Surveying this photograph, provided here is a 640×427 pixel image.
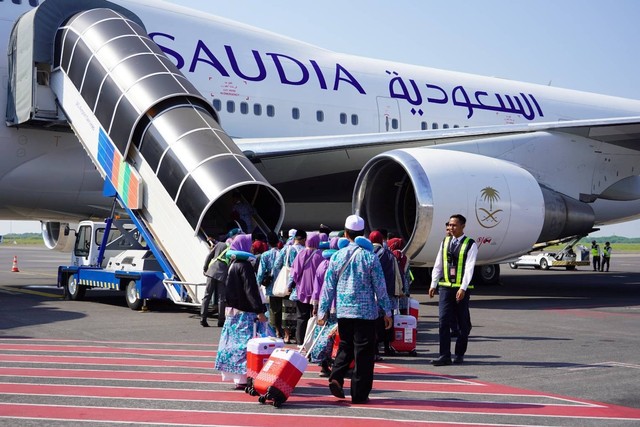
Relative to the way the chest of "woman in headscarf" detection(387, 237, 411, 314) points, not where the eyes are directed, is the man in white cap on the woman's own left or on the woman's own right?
on the woman's own left

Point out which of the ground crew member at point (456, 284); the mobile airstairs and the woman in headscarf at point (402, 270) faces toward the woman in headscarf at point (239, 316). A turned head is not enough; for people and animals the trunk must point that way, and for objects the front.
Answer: the ground crew member

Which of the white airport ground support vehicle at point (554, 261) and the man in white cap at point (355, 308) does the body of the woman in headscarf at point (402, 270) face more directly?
the white airport ground support vehicle

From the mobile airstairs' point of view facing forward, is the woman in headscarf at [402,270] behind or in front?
behind

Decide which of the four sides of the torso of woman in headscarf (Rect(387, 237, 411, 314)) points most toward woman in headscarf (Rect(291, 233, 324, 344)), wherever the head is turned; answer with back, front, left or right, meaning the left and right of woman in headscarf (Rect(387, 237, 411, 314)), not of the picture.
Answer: left

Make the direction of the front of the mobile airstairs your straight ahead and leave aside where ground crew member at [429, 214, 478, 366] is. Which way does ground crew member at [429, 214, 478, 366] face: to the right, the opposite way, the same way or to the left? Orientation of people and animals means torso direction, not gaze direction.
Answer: to the left

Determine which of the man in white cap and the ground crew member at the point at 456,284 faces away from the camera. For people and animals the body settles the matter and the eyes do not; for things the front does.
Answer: the man in white cap

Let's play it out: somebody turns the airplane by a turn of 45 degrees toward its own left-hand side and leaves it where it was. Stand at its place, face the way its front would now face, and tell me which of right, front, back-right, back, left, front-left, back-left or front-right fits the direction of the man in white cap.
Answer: front

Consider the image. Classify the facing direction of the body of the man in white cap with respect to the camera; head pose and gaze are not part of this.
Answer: away from the camera

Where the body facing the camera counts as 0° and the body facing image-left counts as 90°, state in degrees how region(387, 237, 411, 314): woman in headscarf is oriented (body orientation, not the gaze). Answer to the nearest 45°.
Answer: approximately 135°

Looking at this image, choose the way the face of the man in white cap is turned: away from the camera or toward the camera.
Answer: away from the camera

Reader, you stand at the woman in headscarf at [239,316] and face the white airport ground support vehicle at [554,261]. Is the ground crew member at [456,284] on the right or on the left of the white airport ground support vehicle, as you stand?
right

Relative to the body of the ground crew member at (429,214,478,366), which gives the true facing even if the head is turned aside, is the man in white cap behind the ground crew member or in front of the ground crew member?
in front

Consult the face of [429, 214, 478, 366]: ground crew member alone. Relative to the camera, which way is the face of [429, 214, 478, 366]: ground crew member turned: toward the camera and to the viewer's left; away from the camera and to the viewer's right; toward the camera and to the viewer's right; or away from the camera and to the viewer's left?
toward the camera and to the viewer's left

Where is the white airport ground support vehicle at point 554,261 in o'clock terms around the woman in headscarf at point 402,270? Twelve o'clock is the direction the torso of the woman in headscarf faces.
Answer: The white airport ground support vehicle is roughly at 2 o'clock from the woman in headscarf.

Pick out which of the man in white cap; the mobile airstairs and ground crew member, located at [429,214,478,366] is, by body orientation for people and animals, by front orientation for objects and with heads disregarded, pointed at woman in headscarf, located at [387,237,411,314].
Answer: the man in white cap

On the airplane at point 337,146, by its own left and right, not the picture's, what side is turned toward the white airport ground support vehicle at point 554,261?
back

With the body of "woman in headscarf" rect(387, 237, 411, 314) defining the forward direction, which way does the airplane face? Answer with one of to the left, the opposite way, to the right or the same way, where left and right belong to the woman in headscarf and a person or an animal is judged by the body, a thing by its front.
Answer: to the left

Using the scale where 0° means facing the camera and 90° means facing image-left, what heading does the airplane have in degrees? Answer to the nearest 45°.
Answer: approximately 45°
